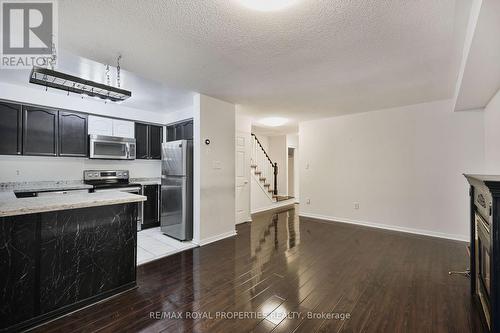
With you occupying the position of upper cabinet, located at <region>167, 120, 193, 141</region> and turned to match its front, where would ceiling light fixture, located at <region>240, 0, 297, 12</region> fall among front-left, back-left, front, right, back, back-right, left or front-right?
front-left

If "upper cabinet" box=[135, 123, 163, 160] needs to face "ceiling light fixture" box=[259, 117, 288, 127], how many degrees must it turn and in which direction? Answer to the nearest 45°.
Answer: approximately 90° to its left

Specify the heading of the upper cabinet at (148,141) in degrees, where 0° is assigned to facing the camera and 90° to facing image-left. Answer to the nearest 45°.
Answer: approximately 0°

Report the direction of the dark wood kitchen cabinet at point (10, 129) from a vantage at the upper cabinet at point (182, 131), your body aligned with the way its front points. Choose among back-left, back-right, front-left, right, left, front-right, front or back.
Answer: front-right

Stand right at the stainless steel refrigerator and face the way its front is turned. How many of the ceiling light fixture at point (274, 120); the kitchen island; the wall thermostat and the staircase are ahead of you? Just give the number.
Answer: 1

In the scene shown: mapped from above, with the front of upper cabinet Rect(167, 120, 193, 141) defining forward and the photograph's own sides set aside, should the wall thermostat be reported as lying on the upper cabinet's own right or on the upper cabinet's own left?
on the upper cabinet's own left

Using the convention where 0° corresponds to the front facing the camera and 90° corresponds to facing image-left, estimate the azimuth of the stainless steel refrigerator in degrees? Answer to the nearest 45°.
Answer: approximately 45°

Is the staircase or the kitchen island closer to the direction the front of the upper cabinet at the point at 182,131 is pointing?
the kitchen island
